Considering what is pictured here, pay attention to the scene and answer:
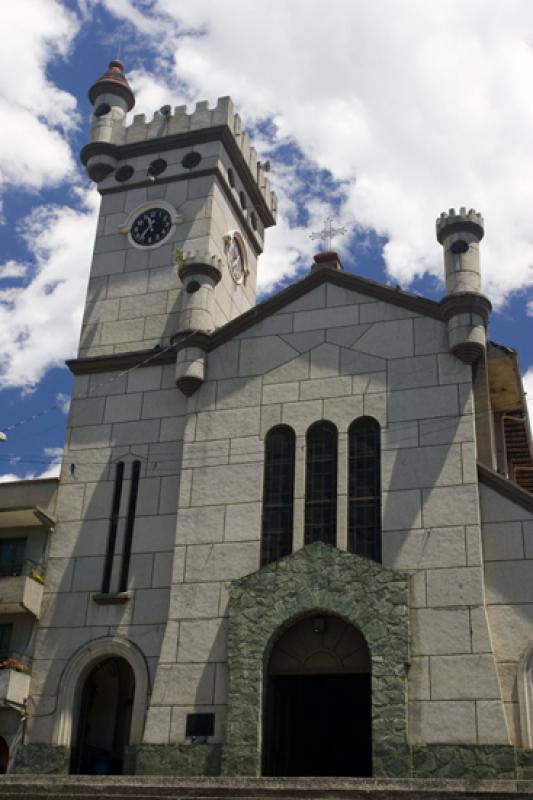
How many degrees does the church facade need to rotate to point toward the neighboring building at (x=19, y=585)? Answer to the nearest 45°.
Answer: approximately 90° to its right

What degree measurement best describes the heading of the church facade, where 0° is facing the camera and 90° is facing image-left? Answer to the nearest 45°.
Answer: approximately 0°
